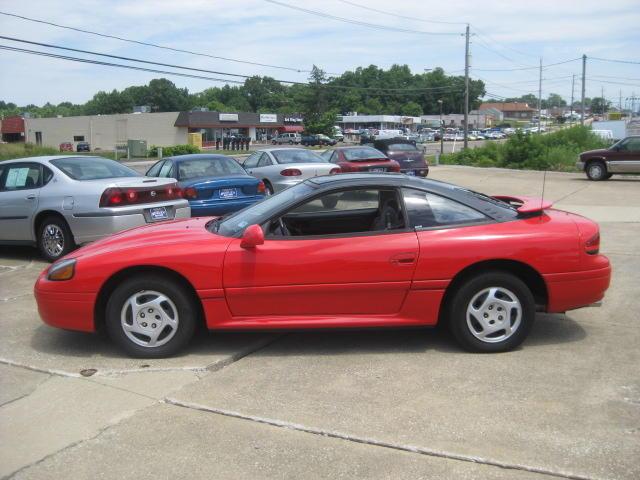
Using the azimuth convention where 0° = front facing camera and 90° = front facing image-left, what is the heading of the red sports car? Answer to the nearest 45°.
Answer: approximately 90°

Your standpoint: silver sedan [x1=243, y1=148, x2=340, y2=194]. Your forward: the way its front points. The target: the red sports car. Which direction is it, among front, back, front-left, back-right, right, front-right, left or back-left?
back-left

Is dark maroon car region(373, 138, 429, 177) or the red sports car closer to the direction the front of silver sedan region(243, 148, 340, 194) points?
the dark maroon car

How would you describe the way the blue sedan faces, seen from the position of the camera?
facing away from the viewer and to the left of the viewer

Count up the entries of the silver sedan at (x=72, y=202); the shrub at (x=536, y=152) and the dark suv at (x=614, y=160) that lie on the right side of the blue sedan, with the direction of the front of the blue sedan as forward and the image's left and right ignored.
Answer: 2

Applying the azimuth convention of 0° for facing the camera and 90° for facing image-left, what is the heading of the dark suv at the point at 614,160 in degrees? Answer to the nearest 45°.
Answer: approximately 90°

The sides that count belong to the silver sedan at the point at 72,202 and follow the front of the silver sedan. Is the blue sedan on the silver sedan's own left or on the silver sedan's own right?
on the silver sedan's own right

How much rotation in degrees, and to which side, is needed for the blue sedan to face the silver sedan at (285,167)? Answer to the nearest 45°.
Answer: approximately 45° to its right

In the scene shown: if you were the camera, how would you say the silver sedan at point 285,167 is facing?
facing away from the viewer and to the left of the viewer

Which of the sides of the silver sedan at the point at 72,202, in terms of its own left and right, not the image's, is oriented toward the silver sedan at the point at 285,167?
right

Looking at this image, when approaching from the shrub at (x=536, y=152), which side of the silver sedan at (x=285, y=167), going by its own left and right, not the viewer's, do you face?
right

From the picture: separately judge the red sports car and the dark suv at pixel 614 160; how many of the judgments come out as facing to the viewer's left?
2

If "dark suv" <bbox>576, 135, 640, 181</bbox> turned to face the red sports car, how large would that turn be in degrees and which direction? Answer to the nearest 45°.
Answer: approximately 90° to its left

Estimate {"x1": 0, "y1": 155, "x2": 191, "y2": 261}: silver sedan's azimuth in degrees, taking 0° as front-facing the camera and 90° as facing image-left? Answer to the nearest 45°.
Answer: approximately 135°

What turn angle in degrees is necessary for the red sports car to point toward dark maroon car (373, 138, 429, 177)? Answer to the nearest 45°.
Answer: approximately 90° to its right
